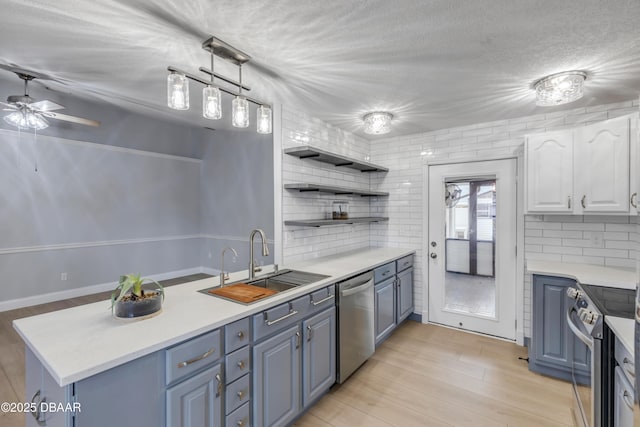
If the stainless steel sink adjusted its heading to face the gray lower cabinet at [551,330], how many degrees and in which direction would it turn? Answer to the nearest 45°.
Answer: approximately 45° to its left

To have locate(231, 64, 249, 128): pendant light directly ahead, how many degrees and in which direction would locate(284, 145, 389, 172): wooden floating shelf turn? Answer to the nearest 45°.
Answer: approximately 90° to its right

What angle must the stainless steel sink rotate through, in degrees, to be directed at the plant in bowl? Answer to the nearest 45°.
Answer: approximately 90° to its right

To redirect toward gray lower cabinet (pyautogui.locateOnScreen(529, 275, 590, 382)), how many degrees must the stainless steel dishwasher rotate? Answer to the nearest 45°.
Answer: approximately 45° to its left

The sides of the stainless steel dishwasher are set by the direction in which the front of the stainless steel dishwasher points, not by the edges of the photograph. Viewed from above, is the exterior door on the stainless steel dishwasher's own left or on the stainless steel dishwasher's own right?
on the stainless steel dishwasher's own left

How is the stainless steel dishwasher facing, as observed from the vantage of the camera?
facing the viewer and to the right of the viewer

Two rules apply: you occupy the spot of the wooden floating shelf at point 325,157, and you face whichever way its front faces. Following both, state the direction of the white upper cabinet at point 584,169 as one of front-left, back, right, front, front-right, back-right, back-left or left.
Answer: front-left
